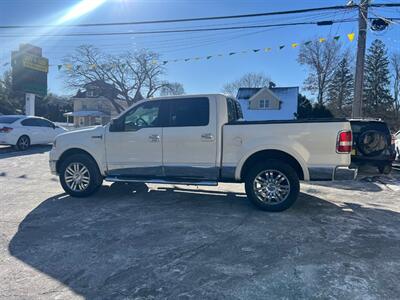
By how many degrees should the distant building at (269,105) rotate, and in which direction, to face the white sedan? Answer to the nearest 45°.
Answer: approximately 45° to its right

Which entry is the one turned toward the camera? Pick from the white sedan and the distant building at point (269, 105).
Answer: the distant building

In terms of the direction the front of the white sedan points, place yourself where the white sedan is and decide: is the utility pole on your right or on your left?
on your right

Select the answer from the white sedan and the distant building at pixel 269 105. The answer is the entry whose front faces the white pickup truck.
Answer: the distant building

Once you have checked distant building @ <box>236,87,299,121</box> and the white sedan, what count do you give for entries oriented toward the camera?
1

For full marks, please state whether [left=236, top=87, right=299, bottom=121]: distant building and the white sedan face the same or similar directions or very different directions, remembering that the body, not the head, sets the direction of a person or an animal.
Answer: very different directions

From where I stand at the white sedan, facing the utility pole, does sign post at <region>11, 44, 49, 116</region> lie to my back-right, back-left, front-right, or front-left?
back-left

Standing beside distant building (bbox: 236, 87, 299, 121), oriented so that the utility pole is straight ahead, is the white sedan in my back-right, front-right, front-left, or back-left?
front-right

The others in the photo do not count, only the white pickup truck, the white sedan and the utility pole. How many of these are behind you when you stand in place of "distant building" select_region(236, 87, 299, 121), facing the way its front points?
0

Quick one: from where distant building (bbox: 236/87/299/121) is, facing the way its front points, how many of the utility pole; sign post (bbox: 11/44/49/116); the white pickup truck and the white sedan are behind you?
0

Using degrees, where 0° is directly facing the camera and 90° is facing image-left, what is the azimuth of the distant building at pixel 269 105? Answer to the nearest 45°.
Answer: approximately 0°

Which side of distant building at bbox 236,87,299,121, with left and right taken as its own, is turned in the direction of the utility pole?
front

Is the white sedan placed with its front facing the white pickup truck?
no

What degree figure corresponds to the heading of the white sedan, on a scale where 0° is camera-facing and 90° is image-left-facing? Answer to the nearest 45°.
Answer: approximately 225°
